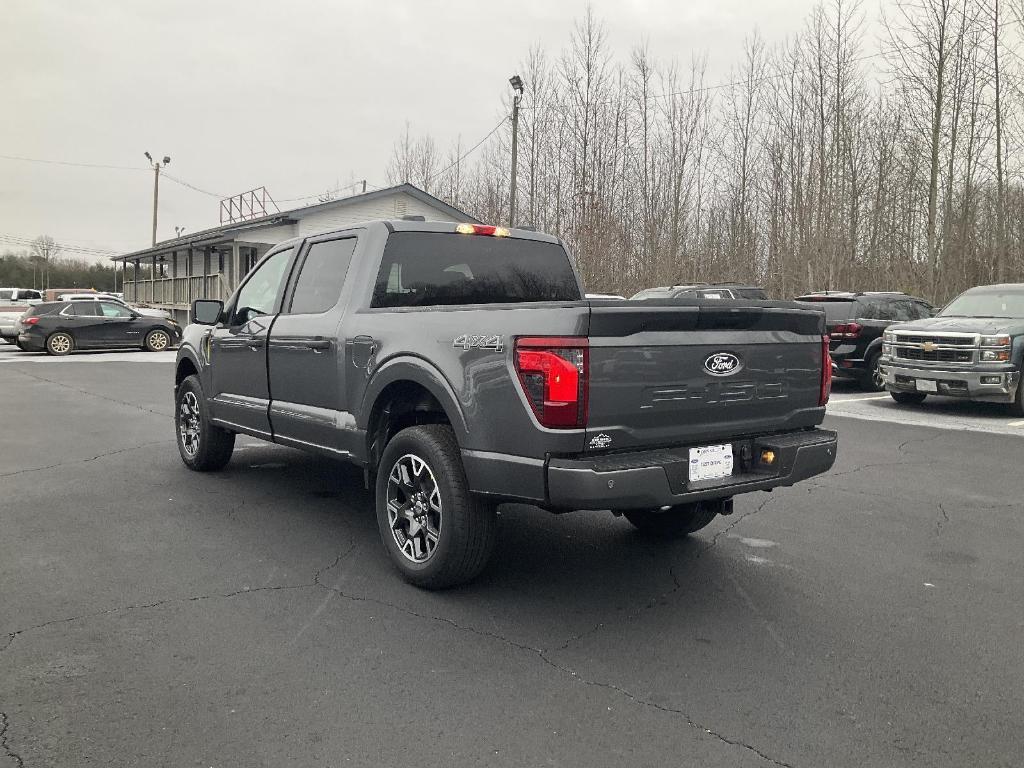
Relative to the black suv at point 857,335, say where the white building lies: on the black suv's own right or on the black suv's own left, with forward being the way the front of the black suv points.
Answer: on the black suv's own left

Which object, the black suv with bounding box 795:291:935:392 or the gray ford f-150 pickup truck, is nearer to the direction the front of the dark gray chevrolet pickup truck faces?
the gray ford f-150 pickup truck

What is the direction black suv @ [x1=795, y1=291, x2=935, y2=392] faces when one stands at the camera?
facing away from the viewer and to the right of the viewer

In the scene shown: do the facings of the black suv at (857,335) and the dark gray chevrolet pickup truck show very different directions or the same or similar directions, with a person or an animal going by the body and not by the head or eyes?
very different directions

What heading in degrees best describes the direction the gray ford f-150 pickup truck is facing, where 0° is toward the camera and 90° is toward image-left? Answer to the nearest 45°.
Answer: approximately 135°

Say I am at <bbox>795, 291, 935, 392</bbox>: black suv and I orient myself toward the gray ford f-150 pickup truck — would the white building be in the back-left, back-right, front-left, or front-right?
back-right

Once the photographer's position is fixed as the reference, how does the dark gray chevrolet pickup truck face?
facing the viewer and to the left of the viewer

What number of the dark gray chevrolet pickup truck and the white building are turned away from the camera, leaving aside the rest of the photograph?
0

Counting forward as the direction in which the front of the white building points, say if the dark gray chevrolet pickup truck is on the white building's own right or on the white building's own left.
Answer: on the white building's own left

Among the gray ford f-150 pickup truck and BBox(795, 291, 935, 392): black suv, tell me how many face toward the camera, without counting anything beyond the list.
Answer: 0

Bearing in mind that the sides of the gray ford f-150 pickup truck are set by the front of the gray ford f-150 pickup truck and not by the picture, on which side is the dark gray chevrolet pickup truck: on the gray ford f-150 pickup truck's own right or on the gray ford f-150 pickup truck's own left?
on the gray ford f-150 pickup truck's own right
